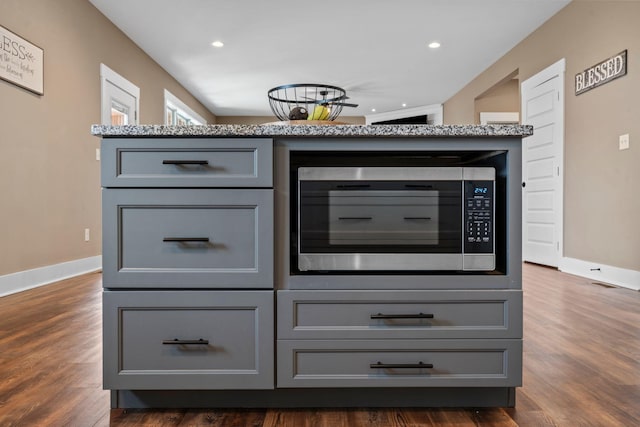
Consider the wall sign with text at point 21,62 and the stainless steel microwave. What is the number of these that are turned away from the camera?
0

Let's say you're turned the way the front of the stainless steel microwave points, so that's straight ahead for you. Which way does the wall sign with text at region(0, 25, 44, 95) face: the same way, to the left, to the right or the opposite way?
to the left

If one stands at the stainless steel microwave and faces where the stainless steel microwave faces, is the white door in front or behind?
behind

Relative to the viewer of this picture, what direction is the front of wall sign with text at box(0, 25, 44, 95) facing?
facing the viewer and to the right of the viewer

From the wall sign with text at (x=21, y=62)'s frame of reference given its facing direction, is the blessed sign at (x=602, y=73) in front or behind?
in front

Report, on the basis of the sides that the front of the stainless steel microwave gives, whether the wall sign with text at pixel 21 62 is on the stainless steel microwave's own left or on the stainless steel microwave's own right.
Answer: on the stainless steel microwave's own right

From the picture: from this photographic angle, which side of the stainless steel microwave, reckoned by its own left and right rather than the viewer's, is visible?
front

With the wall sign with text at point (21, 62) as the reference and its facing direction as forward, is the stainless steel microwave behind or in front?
in front
